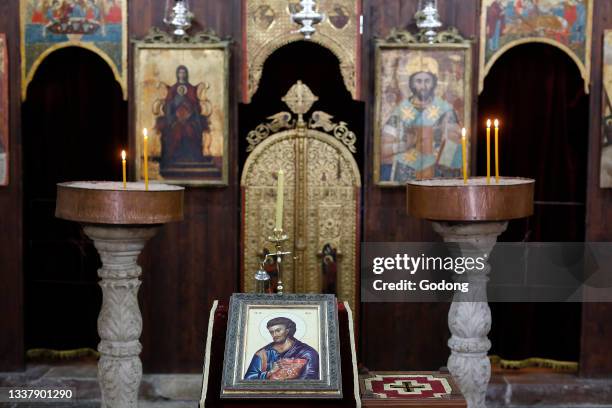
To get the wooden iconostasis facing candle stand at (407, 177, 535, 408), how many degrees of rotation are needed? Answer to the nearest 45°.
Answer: approximately 45° to its left

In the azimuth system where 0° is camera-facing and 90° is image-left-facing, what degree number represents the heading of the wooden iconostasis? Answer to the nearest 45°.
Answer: approximately 0°
